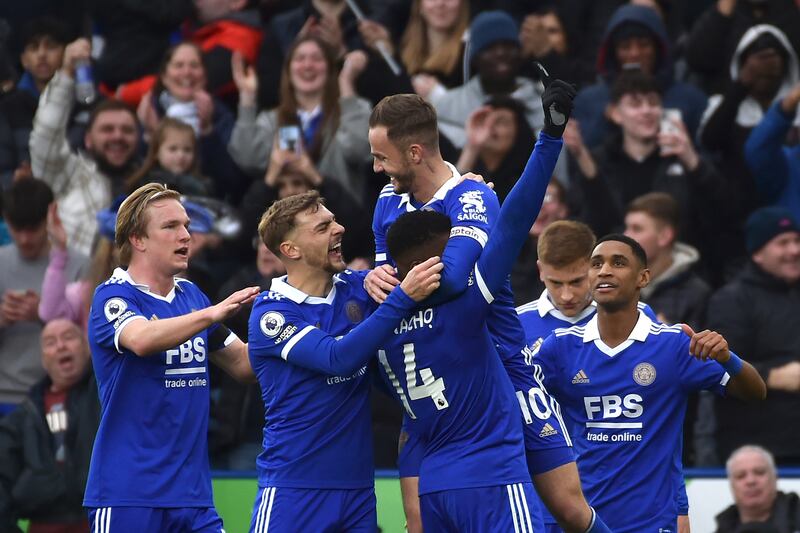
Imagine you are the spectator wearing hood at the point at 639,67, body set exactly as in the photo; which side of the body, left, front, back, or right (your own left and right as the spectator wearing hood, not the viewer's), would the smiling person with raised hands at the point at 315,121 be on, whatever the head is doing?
right

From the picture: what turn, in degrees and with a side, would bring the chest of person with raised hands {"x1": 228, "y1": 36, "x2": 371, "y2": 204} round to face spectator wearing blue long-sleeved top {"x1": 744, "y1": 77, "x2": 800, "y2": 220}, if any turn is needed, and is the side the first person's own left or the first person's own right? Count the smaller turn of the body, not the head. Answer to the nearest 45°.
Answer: approximately 90° to the first person's own left

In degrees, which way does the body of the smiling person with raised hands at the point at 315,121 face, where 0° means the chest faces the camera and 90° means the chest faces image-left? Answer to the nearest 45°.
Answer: approximately 0°
